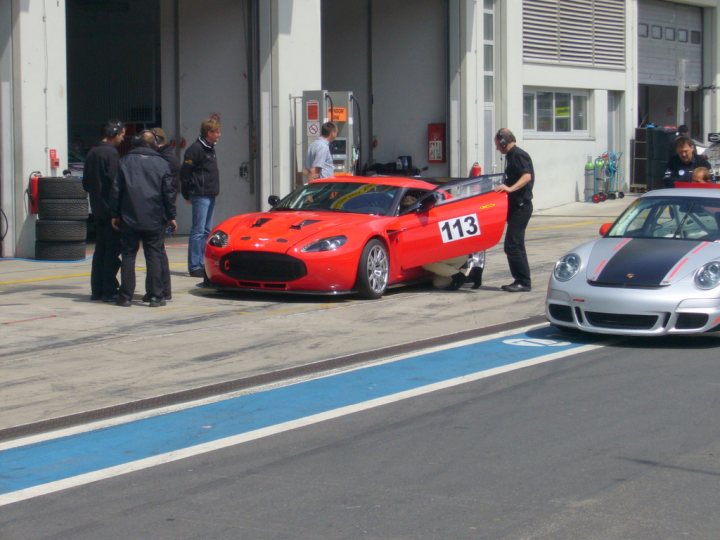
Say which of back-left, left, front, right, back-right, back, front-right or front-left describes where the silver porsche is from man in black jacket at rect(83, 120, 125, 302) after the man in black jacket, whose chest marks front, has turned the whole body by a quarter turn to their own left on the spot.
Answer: back-right

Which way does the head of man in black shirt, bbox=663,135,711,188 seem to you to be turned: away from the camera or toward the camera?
toward the camera

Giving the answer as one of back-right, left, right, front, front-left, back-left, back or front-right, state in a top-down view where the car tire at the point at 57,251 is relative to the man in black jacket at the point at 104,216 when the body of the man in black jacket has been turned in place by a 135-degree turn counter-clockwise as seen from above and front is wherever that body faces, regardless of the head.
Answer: front-right

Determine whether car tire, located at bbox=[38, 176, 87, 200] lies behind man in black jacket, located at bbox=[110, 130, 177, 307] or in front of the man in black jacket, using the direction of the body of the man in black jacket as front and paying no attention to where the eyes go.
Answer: in front

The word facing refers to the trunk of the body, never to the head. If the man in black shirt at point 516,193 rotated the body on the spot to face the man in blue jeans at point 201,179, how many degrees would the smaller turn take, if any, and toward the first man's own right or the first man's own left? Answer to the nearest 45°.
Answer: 0° — they already face them

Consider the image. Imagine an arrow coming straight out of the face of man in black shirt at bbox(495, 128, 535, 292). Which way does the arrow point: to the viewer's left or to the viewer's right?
to the viewer's left

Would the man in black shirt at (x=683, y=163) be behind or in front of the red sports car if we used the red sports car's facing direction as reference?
behind

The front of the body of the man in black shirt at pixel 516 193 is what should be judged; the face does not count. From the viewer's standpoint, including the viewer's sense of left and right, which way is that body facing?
facing to the left of the viewer

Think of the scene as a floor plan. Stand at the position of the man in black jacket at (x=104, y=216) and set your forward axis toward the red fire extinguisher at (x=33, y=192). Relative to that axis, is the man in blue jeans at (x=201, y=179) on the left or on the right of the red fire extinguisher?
right

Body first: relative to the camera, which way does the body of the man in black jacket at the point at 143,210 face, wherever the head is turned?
away from the camera

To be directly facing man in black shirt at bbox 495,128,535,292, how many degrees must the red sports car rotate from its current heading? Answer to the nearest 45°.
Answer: approximately 135° to its left
